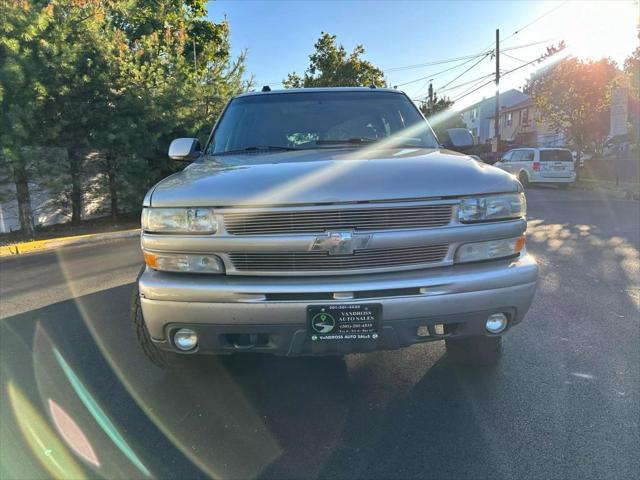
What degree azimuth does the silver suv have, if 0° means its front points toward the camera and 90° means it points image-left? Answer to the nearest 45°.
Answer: approximately 0°

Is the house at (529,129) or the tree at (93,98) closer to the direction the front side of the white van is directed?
the house

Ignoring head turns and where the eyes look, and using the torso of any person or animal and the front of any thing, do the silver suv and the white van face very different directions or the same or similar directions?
very different directions

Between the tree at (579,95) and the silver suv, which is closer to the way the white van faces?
the tree

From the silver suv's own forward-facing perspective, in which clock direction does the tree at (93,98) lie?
The tree is roughly at 5 o'clock from the silver suv.

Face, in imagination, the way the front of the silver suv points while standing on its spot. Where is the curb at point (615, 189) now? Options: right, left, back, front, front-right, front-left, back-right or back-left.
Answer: back-left

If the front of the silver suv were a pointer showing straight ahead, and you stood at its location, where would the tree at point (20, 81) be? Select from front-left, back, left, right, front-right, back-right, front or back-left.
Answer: back-right

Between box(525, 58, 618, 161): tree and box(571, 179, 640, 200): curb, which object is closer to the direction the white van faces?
the tree

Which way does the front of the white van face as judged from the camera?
facing away from the viewer and to the left of the viewer

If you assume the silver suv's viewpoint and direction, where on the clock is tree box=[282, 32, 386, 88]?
The tree is roughly at 6 o'clock from the silver suv.

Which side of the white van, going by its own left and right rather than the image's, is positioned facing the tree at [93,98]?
left

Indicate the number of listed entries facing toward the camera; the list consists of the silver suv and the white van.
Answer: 1

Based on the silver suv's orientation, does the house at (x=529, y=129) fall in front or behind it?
behind
